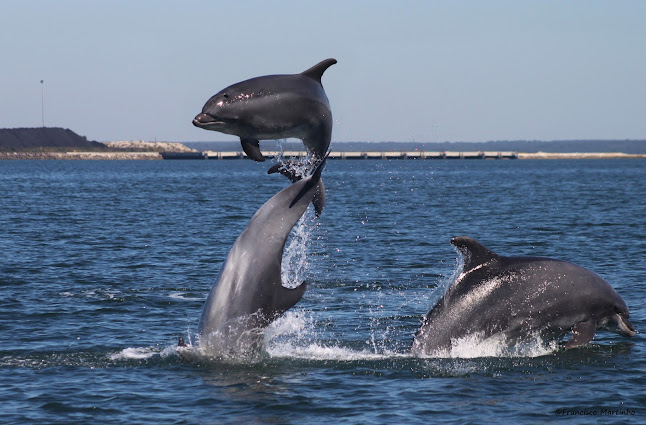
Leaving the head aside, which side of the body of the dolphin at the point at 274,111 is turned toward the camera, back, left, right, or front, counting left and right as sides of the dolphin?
left

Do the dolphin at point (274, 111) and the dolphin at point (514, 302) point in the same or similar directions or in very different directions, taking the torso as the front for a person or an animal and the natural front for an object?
very different directions

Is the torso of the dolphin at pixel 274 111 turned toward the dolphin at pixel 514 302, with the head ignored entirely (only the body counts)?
no

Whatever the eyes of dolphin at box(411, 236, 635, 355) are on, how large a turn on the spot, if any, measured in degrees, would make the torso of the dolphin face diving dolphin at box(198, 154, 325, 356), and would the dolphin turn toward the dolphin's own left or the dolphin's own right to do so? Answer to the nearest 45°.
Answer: approximately 135° to the dolphin's own right

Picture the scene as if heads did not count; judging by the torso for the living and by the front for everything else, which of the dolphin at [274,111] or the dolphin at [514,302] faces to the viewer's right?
the dolphin at [514,302]

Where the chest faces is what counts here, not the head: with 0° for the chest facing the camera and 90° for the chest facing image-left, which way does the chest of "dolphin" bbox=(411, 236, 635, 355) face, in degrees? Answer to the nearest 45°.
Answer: approximately 270°

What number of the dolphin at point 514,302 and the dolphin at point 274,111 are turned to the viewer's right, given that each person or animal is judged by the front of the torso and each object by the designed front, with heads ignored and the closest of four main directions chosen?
1

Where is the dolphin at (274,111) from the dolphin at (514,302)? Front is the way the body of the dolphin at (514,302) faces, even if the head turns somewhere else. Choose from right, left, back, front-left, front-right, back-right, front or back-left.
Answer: back-right
